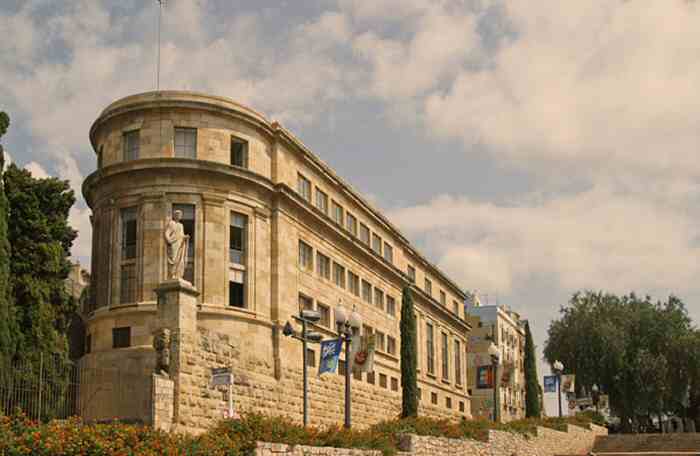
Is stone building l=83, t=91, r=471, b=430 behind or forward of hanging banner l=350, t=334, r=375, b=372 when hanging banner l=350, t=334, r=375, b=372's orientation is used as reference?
behind

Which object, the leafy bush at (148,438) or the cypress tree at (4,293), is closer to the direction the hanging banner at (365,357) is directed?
the leafy bush

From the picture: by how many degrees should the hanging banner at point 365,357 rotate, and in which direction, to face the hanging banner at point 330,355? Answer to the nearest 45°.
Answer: approximately 45° to its right

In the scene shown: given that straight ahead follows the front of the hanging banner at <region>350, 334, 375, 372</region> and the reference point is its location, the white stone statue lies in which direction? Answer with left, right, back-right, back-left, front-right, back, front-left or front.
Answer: front-right

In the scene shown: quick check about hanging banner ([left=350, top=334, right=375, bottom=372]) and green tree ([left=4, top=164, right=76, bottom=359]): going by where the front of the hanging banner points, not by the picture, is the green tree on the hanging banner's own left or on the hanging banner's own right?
on the hanging banner's own right

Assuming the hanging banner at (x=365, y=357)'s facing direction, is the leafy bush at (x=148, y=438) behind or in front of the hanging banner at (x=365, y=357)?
in front

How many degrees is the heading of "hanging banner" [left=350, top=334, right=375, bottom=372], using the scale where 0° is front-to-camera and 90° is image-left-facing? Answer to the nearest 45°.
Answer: approximately 0°
